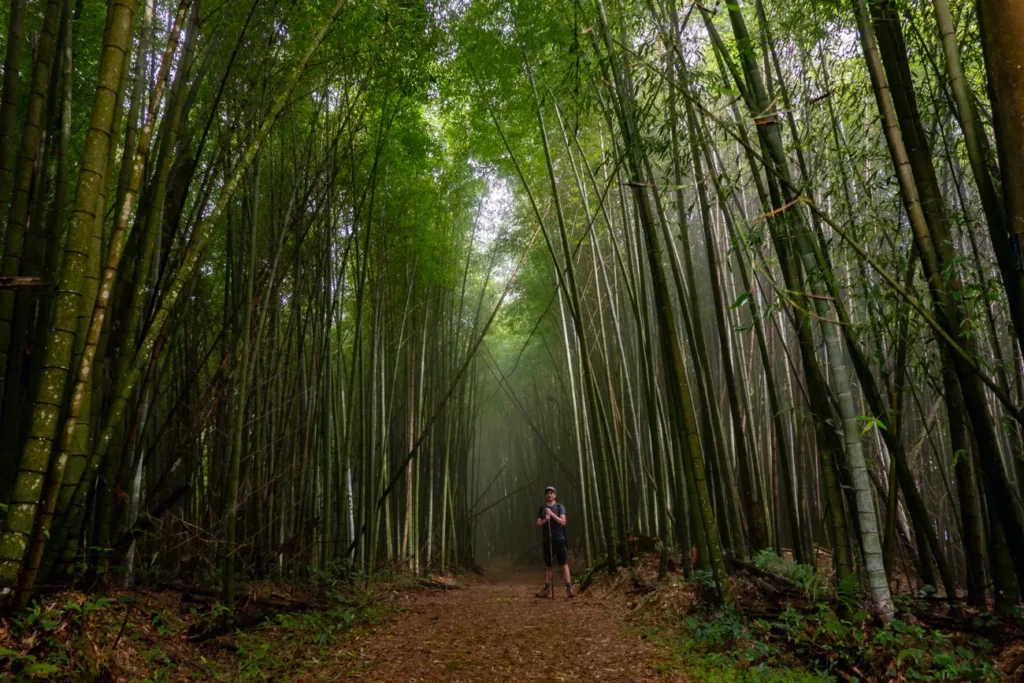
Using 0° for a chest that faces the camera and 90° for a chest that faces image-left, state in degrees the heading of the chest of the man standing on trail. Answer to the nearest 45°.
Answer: approximately 45°

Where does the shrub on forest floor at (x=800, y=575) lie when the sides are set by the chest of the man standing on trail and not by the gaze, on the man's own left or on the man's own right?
on the man's own left
